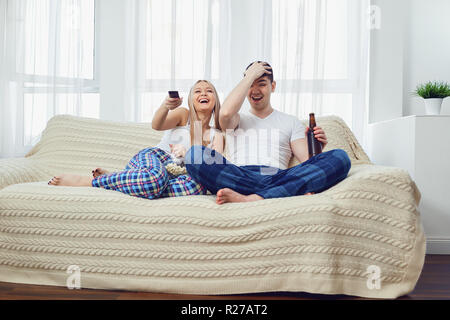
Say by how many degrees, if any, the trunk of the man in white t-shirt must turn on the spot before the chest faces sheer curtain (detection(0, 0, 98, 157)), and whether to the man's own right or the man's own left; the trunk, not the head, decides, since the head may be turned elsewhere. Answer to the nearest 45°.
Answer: approximately 135° to the man's own right

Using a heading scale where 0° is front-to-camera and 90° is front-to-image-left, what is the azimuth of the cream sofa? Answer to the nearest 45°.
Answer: approximately 0°

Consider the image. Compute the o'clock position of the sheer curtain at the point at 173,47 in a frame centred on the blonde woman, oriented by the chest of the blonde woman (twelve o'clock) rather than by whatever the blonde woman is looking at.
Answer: The sheer curtain is roughly at 6 o'clock from the blonde woman.

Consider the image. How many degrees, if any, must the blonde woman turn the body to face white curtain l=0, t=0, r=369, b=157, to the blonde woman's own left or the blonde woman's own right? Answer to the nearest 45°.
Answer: approximately 180°

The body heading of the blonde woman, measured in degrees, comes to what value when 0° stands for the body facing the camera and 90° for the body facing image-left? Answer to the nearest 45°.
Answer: approximately 0°

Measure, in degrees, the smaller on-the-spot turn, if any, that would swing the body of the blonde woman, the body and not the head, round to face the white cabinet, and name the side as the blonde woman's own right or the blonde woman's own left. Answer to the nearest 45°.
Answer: approximately 90° to the blonde woman's own left
